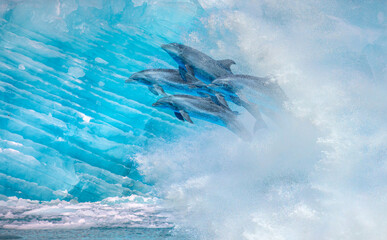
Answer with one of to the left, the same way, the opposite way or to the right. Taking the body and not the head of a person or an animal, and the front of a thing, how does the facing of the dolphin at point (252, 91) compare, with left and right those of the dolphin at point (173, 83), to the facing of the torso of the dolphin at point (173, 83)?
the same way

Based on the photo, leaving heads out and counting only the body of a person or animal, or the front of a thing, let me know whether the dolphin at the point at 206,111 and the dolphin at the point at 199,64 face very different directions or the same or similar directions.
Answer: same or similar directions

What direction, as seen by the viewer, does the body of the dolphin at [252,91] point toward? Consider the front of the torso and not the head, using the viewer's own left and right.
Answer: facing to the left of the viewer

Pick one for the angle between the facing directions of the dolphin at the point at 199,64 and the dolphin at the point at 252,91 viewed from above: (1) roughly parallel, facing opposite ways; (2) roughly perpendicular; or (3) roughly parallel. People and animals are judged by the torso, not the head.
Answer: roughly parallel

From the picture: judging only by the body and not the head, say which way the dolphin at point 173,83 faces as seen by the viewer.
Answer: to the viewer's left

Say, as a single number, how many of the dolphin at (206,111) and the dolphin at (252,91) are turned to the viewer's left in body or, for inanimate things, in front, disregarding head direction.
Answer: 2

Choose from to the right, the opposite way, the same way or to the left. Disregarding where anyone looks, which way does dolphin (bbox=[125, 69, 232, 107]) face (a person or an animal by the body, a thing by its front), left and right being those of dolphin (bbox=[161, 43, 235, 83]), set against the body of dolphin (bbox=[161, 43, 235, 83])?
the same way

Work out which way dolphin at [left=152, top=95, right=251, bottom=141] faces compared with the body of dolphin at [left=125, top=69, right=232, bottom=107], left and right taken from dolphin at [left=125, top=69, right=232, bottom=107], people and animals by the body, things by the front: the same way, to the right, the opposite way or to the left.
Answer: the same way

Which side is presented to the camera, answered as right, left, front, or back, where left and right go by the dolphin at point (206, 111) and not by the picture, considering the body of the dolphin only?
left

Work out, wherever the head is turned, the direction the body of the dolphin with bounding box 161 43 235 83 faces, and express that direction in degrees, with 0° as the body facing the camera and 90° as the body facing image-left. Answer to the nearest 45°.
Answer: approximately 90°

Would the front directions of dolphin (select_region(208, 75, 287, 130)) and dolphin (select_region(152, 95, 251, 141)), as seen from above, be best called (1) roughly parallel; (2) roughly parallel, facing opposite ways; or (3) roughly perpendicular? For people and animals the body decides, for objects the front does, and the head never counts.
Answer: roughly parallel
